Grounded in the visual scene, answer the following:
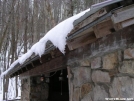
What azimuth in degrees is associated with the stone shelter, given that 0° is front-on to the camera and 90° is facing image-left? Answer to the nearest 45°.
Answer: approximately 45°
